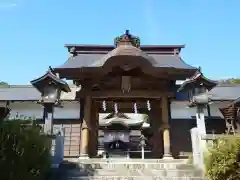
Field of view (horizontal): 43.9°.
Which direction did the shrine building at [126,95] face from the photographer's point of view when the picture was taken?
facing the viewer

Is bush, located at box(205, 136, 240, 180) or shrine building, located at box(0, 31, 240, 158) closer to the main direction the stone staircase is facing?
the bush

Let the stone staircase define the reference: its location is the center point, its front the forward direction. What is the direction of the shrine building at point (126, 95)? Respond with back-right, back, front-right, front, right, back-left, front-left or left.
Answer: back

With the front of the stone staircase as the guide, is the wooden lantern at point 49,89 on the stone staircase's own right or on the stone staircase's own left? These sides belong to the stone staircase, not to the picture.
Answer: on the stone staircase's own right

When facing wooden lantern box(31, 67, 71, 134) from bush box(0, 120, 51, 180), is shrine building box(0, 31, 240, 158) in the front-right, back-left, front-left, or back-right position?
front-right

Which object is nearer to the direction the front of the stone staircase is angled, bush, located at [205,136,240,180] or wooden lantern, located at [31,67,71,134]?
the bush

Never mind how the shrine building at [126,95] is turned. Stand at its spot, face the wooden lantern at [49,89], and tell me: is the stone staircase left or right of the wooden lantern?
left

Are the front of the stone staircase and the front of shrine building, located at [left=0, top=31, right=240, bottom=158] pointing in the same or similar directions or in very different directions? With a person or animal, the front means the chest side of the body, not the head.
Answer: same or similar directions

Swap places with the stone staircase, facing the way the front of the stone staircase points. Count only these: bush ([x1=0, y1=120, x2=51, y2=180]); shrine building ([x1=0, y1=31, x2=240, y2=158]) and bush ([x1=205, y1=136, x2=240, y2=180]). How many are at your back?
1

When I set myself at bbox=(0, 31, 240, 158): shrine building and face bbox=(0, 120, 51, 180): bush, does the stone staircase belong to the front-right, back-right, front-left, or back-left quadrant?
front-left

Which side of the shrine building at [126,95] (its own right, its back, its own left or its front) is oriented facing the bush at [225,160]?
front

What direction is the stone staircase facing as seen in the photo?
toward the camera

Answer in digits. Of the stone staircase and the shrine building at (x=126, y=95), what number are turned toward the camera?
2

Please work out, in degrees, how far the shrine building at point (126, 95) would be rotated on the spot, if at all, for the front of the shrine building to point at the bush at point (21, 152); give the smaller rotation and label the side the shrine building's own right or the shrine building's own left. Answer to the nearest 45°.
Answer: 0° — it already faces it

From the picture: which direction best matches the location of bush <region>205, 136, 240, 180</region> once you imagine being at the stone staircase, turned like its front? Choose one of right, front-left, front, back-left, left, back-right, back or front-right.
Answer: front-left
